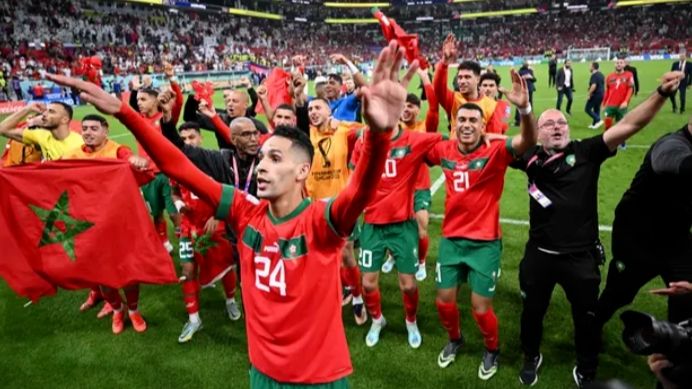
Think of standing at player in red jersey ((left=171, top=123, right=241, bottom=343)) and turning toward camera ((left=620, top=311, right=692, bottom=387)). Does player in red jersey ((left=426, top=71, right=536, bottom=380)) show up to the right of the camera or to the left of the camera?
left

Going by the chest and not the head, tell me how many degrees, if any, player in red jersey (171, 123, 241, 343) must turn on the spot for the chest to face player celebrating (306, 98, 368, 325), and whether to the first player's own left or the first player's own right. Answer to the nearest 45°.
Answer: approximately 135° to the first player's own left

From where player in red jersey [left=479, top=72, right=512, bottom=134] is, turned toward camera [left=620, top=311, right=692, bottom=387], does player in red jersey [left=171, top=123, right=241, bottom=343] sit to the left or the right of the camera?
right

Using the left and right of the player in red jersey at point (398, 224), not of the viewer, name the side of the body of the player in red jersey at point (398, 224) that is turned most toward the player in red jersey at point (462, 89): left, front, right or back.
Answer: back

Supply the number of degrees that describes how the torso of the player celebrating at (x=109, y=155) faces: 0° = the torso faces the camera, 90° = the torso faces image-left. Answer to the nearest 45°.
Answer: approximately 0°

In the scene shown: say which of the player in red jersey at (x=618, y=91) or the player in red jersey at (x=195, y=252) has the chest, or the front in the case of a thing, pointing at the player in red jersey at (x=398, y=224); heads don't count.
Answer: the player in red jersey at (x=618, y=91)

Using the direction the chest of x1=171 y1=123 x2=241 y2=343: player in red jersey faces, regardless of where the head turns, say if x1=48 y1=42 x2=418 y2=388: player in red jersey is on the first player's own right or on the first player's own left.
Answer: on the first player's own left

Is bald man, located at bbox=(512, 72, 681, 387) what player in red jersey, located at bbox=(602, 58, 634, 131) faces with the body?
yes

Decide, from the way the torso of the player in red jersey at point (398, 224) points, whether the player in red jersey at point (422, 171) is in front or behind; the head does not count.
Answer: behind

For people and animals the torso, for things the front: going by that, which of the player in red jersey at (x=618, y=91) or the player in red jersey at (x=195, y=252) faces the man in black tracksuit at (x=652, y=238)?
the player in red jersey at (x=618, y=91)
